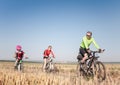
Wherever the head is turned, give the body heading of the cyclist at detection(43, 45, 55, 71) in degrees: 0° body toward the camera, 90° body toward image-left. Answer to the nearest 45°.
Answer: approximately 315°

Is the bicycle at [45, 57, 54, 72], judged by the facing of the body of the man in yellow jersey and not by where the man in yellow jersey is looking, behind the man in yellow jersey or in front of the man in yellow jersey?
behind

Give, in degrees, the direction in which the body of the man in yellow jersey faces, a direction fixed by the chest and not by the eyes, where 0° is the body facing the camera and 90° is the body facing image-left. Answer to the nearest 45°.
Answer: approximately 315°

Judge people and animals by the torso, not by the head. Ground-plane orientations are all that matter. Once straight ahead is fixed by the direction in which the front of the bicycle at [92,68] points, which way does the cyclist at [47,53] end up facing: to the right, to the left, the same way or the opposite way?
the same way

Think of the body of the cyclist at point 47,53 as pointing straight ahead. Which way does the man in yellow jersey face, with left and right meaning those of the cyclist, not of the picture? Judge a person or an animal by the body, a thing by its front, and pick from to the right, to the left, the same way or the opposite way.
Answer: the same way

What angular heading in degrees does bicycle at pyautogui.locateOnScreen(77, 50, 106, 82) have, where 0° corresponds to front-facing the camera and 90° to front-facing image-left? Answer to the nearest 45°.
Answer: approximately 315°
